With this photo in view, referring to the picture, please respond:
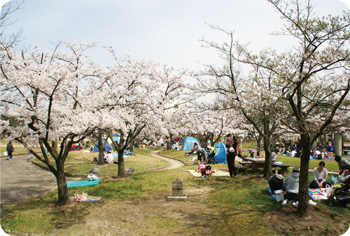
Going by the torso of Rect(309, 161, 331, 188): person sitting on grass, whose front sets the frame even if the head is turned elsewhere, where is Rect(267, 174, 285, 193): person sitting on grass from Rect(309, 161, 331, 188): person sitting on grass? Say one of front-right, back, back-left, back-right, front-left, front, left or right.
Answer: front-right

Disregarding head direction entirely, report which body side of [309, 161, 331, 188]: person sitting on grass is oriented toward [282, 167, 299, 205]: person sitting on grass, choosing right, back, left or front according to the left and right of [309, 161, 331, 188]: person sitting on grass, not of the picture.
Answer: front

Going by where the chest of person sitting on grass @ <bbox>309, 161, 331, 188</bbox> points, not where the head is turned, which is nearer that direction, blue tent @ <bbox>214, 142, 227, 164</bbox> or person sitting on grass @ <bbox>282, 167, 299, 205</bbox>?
the person sitting on grass

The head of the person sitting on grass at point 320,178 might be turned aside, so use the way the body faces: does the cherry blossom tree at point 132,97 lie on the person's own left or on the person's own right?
on the person's own right

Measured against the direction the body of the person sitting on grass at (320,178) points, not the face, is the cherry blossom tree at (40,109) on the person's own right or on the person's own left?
on the person's own right

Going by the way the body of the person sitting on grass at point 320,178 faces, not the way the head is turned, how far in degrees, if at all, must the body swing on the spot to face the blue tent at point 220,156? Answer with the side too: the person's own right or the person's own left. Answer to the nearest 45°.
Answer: approximately 135° to the person's own right

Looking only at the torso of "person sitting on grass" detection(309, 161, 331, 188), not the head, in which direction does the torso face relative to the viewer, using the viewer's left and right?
facing the viewer
